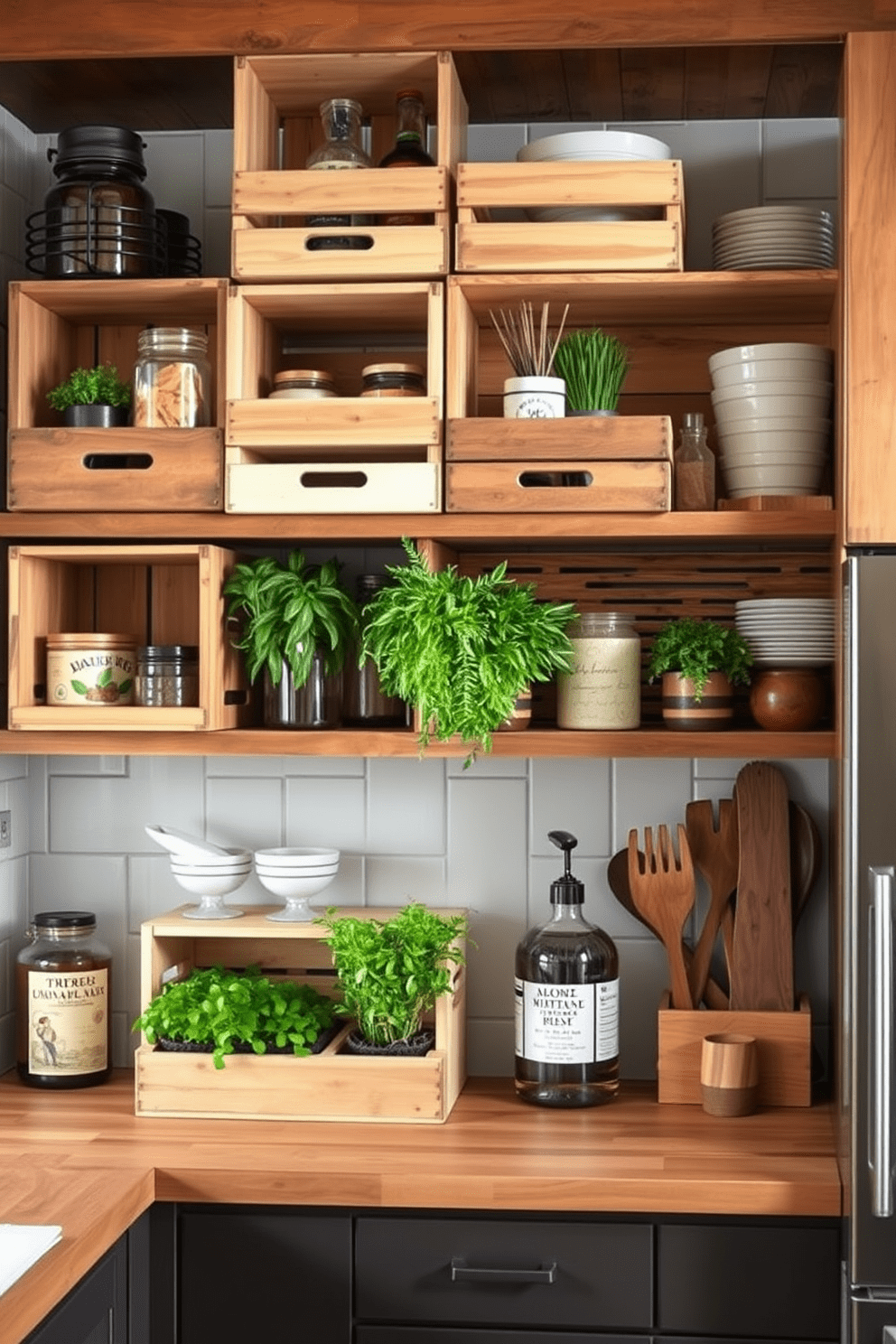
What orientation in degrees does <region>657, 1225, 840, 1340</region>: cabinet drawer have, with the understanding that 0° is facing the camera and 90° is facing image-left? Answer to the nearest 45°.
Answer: approximately 0°

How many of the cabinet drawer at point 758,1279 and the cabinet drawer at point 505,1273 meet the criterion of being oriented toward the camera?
2

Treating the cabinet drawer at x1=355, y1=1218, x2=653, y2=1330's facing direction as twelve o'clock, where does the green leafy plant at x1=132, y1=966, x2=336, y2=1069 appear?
The green leafy plant is roughly at 4 o'clock from the cabinet drawer.

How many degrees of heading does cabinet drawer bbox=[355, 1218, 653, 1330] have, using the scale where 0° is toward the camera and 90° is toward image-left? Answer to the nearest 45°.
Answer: approximately 0°
